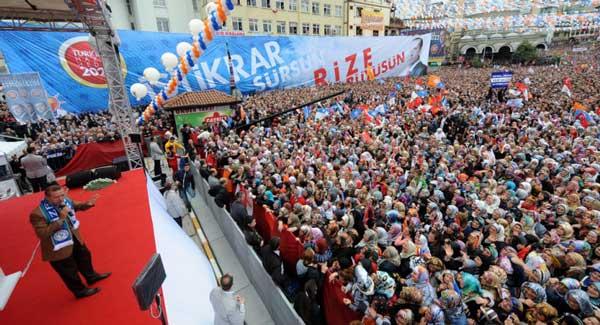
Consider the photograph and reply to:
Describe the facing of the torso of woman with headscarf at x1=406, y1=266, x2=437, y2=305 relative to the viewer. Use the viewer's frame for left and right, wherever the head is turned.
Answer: facing to the left of the viewer

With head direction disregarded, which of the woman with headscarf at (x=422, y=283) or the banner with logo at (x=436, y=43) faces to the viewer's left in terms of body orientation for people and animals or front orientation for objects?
the woman with headscarf

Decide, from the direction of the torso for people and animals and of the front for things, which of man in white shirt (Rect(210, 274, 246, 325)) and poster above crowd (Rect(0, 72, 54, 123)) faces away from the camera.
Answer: the man in white shirt

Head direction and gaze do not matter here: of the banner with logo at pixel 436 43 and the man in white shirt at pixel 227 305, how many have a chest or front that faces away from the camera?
1

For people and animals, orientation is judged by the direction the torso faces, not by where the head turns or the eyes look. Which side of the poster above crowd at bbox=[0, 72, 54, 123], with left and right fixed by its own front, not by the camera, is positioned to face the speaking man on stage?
front

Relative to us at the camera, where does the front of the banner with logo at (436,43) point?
facing the viewer

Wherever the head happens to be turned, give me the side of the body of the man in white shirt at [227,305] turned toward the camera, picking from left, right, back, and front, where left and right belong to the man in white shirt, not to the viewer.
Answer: back

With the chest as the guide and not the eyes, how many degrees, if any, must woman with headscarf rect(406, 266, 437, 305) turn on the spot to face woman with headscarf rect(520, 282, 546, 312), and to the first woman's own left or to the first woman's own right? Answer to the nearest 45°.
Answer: approximately 180°

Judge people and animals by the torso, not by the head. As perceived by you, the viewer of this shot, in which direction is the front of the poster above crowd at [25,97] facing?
facing the viewer

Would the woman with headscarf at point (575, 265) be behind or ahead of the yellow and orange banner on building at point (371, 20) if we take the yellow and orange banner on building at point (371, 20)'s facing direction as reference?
ahead

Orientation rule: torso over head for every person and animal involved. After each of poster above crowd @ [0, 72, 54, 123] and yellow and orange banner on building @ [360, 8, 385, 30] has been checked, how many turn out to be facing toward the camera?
2
